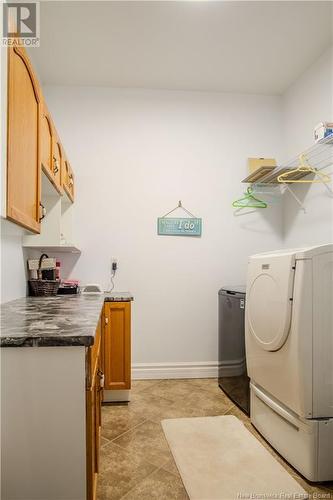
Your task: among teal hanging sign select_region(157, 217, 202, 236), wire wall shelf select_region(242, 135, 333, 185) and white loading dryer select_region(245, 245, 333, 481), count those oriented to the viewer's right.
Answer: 0

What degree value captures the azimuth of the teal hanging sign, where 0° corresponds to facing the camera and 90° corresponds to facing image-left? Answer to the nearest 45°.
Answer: approximately 0°

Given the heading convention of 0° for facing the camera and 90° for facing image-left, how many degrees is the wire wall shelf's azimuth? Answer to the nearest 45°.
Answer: approximately 45°

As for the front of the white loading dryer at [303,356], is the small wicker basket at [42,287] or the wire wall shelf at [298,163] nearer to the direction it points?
the small wicker basket

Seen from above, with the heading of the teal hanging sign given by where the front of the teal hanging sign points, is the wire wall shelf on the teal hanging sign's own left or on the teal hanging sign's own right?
on the teal hanging sign's own left

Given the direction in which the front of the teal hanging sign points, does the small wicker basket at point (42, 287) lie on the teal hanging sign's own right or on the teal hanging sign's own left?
on the teal hanging sign's own right

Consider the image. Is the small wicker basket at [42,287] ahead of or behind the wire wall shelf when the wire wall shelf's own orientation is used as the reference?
ahead

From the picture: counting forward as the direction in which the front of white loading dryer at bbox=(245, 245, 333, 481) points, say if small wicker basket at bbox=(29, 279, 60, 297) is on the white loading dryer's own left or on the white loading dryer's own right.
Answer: on the white loading dryer's own right

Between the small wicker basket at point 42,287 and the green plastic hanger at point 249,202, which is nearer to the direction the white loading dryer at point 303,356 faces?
the small wicker basket

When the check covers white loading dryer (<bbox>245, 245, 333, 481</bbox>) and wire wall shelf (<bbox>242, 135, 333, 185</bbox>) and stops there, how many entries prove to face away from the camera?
0

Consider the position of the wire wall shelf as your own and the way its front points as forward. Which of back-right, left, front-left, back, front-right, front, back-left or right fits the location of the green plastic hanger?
right

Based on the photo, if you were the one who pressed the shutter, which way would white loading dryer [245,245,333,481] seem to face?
facing the viewer and to the left of the viewer
